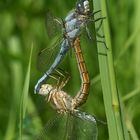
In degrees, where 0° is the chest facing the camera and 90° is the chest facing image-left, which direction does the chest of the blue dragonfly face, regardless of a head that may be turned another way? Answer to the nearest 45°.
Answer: approximately 270°
